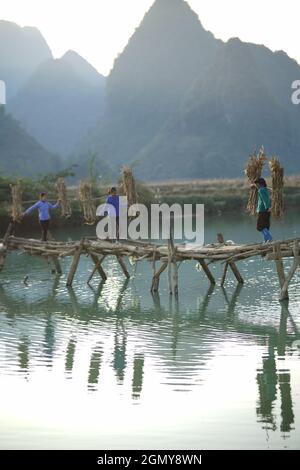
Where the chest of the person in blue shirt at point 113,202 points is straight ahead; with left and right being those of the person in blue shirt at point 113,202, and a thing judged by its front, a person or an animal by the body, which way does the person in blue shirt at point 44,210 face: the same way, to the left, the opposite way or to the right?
the same way

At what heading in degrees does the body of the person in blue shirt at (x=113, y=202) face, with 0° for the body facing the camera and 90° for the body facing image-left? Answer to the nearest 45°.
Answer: approximately 90°

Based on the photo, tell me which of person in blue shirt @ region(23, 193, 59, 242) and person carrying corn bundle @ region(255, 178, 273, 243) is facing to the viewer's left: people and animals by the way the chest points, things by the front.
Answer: the person carrying corn bundle

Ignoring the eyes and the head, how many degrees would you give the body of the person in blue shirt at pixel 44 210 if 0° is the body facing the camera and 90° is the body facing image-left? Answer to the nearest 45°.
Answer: approximately 0°

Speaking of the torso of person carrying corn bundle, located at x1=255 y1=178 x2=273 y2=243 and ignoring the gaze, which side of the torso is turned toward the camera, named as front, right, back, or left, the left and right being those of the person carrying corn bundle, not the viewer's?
left

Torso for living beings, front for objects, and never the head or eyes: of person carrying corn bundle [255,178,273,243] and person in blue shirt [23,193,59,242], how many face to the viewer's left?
1

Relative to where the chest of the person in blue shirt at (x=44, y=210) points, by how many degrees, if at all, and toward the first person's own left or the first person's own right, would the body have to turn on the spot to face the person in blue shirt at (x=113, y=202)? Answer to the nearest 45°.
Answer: approximately 45° to the first person's own left
